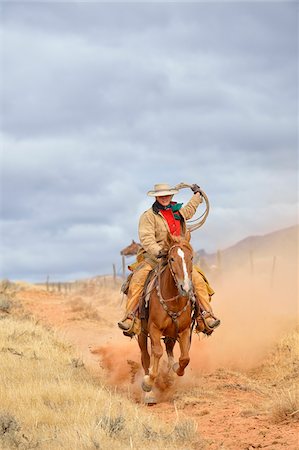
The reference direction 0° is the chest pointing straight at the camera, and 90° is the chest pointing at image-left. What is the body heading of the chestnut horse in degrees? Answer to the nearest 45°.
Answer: approximately 0°
